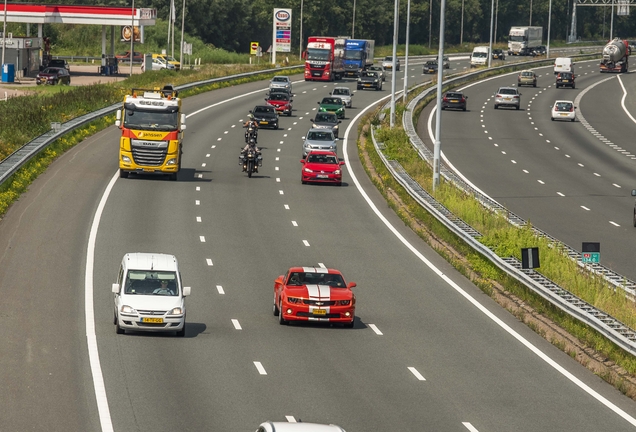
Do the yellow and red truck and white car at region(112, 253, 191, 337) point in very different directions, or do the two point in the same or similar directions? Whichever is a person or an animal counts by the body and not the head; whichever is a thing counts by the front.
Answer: same or similar directions

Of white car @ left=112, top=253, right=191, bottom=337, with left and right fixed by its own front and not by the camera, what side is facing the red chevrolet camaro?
left

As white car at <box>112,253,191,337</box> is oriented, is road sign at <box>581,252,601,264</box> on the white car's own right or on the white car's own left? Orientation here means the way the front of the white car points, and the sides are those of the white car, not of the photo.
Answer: on the white car's own left

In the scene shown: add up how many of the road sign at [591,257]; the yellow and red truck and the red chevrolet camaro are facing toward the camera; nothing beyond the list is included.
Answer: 3

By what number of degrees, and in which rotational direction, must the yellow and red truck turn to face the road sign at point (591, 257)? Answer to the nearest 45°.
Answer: approximately 45° to its left

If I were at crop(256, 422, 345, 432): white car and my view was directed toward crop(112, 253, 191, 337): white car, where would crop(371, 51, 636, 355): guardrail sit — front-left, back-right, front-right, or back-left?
front-right

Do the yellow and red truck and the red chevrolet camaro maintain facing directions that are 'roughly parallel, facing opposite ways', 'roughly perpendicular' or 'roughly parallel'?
roughly parallel

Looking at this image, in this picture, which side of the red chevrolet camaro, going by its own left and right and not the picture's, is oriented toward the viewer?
front

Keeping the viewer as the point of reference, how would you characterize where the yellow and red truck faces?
facing the viewer

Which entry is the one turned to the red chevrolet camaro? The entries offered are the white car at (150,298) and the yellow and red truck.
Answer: the yellow and red truck

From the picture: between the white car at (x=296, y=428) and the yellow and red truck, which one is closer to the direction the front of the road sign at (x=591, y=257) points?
the white car

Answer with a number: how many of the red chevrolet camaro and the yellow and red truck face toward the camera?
2
